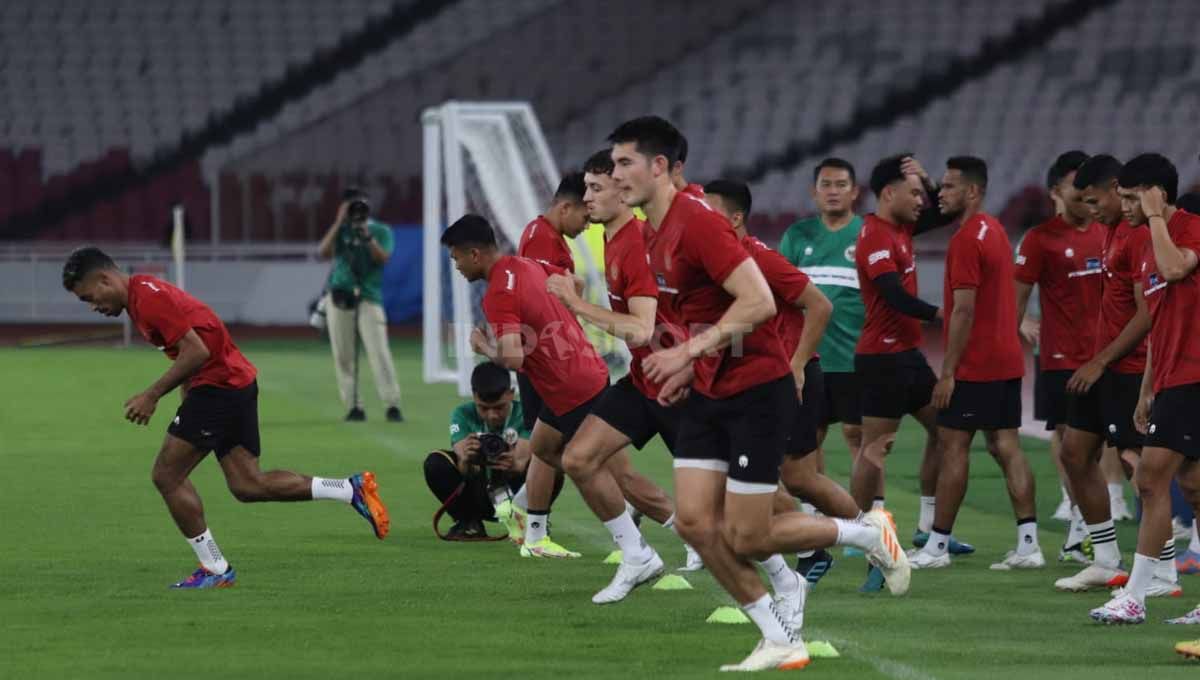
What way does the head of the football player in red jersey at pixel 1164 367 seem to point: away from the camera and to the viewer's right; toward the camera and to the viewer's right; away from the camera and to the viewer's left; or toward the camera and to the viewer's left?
toward the camera and to the viewer's left

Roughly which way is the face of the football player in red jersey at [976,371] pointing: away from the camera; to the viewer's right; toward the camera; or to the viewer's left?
to the viewer's left

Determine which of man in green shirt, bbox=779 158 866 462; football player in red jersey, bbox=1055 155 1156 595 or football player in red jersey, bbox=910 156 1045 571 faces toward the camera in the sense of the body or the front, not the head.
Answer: the man in green shirt

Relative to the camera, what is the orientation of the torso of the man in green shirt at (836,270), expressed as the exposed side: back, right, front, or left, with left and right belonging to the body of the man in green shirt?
front

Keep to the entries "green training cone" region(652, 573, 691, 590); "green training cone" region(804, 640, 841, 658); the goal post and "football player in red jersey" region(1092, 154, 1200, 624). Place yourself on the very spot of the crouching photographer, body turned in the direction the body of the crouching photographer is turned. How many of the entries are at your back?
1

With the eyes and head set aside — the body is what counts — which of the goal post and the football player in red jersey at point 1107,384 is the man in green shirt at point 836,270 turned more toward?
the football player in red jersey

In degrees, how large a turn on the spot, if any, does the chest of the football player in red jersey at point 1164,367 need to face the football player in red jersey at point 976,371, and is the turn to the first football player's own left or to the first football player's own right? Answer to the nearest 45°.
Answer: approximately 90° to the first football player's own right

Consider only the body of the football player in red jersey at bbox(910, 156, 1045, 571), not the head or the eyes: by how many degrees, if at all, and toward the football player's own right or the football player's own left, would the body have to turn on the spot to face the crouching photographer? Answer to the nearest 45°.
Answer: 0° — they already face them

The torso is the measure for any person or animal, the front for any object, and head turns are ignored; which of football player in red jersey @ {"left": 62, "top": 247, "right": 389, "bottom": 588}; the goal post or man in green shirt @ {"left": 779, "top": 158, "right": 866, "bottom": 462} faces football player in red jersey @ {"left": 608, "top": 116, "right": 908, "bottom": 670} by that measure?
the man in green shirt

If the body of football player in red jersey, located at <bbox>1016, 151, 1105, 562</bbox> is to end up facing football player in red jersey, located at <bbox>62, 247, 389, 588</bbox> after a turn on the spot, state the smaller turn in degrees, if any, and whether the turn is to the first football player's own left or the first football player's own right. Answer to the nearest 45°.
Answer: approximately 90° to the first football player's own right

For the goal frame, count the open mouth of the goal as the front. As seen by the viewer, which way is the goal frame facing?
to the viewer's left

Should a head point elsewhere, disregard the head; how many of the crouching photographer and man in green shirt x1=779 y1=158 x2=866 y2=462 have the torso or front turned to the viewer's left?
0

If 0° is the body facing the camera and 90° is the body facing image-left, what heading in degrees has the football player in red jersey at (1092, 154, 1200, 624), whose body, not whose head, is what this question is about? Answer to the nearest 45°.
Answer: approximately 45°
